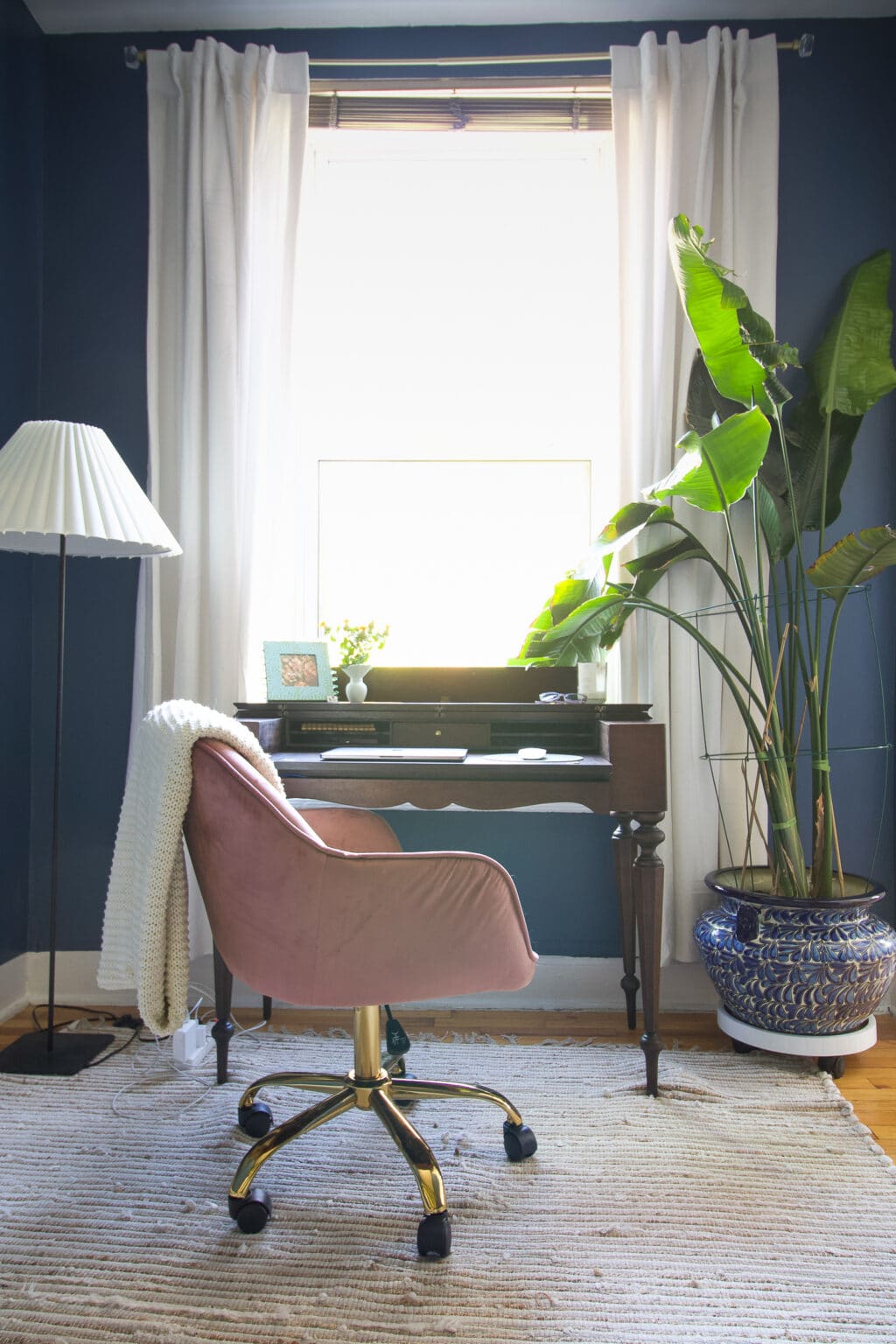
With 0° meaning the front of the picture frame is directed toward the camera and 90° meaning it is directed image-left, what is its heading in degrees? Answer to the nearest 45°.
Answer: approximately 0°

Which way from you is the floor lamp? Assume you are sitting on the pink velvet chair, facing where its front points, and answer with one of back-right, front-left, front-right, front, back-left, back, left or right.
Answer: left

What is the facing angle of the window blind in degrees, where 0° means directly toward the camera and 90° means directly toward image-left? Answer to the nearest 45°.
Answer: approximately 0°

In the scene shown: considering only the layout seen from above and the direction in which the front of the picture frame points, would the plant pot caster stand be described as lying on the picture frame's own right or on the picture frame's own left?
on the picture frame's own left

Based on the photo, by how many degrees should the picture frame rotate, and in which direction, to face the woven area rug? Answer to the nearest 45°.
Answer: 0° — it already faces it

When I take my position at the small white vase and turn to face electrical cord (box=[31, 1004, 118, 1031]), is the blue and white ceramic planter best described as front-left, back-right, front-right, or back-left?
back-left
